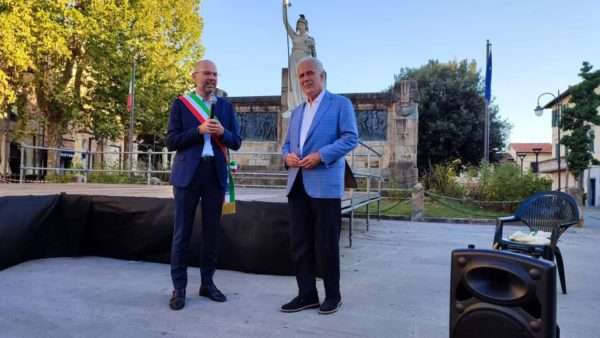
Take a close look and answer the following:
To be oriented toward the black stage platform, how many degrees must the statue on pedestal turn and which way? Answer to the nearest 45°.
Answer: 0° — it already faces it

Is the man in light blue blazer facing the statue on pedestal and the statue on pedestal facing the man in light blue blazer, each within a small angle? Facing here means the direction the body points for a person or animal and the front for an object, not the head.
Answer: no

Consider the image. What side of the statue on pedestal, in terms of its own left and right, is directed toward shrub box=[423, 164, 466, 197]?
left

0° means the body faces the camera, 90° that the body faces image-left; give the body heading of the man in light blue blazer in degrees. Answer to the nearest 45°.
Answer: approximately 45°

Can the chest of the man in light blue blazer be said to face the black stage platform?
no

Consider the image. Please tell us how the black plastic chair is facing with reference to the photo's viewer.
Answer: facing the viewer and to the left of the viewer

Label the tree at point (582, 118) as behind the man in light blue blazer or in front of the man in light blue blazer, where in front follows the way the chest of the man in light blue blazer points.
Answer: behind

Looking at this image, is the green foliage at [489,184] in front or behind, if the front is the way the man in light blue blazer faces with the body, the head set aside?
behind

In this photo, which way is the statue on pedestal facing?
toward the camera

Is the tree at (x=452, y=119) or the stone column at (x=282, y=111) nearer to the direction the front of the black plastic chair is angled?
the stone column

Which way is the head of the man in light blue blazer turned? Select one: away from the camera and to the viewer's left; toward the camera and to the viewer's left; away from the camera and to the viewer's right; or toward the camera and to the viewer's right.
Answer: toward the camera and to the viewer's left

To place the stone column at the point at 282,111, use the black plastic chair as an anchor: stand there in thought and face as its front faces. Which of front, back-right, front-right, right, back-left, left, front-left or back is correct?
right

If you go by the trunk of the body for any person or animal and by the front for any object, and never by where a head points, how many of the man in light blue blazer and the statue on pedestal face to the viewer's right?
0

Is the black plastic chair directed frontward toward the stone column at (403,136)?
no

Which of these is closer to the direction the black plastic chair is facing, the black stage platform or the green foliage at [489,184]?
the black stage platform

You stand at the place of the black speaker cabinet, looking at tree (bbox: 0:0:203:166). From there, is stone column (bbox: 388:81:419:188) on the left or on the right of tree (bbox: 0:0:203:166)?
right

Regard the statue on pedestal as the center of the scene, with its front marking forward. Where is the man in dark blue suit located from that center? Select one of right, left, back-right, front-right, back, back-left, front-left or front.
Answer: front

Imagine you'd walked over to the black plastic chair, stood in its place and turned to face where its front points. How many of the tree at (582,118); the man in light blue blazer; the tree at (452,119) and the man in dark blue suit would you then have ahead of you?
2

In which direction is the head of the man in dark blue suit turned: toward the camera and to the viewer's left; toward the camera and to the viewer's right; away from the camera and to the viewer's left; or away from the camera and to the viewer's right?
toward the camera and to the viewer's right

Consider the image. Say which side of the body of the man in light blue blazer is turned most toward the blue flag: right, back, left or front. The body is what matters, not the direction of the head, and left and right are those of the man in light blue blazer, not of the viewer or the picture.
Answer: back

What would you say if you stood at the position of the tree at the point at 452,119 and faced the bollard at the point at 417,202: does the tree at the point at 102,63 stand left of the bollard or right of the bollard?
right
